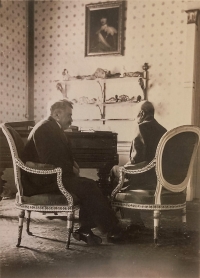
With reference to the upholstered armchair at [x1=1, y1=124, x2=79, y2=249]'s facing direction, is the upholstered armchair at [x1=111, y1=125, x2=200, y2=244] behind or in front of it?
in front

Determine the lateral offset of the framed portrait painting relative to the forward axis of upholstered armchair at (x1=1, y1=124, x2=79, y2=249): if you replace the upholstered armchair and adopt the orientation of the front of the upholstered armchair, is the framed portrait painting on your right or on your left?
on your left

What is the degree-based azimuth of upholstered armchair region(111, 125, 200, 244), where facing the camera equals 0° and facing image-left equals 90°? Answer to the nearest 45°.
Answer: approximately 135°

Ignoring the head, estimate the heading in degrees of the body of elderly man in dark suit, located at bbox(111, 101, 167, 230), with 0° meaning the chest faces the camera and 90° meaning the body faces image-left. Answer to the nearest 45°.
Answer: approximately 135°

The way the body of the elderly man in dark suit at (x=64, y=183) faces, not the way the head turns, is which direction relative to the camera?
to the viewer's right

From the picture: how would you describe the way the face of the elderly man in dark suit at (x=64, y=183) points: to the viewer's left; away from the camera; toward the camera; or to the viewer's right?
to the viewer's right

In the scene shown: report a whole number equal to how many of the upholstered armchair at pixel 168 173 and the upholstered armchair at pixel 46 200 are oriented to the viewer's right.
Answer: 1

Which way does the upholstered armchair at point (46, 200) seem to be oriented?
to the viewer's right

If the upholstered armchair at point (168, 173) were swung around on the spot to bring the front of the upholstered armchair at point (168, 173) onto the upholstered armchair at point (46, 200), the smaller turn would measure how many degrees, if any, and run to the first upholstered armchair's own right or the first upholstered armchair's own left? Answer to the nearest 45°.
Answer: approximately 45° to the first upholstered armchair's own left

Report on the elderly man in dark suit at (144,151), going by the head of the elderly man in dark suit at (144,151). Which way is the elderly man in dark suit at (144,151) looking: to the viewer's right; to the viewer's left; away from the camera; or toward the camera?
to the viewer's left

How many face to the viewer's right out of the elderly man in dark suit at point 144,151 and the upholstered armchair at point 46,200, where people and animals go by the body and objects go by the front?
1

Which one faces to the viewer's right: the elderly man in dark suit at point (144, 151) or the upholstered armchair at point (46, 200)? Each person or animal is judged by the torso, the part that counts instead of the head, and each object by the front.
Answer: the upholstered armchair
